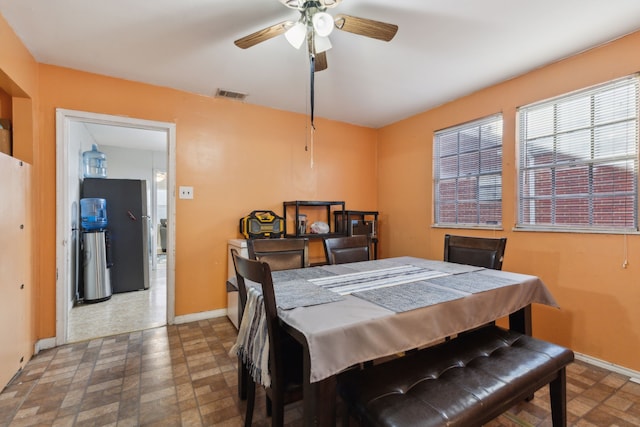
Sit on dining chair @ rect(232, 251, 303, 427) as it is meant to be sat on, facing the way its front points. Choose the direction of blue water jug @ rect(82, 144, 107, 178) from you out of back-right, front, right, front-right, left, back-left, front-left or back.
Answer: left

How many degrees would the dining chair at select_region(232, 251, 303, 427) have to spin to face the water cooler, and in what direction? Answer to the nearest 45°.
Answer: approximately 90° to its left

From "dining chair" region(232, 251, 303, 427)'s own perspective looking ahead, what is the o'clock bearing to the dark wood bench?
The dark wood bench is roughly at 2 o'clock from the dining chair.

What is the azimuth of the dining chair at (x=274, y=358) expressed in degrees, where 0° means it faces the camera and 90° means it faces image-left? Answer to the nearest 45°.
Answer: approximately 225°

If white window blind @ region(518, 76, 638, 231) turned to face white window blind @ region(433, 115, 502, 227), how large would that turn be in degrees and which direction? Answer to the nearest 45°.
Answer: approximately 45° to its right

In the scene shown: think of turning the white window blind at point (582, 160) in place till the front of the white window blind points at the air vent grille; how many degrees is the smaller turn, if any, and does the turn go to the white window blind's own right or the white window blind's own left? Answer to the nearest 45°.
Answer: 0° — it already faces it

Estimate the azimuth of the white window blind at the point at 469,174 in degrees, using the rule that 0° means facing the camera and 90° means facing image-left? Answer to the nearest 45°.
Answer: approximately 45°

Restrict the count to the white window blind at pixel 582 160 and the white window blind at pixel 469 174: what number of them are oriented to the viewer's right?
0

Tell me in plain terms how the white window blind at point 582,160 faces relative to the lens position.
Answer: facing the viewer and to the left of the viewer

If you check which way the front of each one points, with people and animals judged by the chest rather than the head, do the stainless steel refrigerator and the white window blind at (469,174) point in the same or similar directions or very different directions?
very different directions
